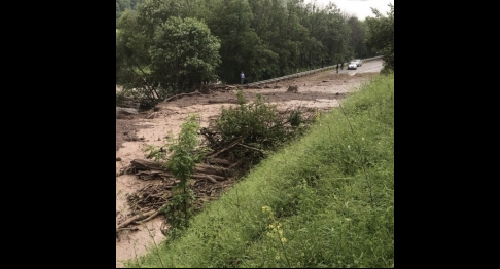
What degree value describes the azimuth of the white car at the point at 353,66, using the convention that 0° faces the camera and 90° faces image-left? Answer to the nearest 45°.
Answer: approximately 45°

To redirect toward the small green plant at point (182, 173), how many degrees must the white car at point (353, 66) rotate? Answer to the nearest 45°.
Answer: approximately 45° to its left

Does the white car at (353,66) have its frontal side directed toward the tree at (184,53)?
yes

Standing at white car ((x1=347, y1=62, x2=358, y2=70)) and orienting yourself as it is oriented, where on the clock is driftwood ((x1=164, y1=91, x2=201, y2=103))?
The driftwood is roughly at 12 o'clock from the white car.

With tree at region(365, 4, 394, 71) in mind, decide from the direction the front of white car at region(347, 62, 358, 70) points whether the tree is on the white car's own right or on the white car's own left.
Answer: on the white car's own left

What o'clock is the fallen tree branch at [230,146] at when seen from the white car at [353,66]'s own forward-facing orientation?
The fallen tree branch is roughly at 11 o'clock from the white car.
